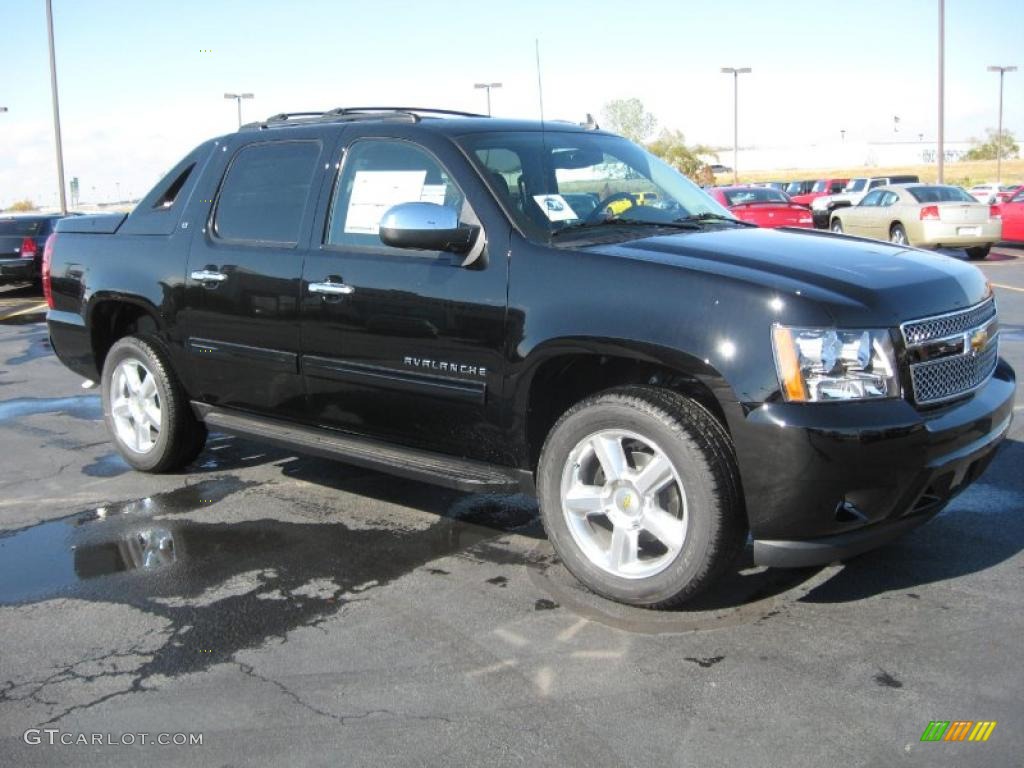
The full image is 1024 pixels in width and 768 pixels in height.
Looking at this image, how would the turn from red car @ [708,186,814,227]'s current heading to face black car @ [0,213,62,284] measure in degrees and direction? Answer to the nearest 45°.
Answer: approximately 90° to its left

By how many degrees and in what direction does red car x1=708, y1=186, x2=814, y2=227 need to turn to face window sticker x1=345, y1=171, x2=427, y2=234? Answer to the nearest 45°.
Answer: approximately 135° to its left

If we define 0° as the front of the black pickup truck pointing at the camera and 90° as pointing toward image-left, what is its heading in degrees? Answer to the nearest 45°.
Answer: approximately 315°

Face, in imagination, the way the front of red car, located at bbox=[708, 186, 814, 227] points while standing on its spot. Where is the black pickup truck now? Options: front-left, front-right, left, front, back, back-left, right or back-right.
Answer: back-left

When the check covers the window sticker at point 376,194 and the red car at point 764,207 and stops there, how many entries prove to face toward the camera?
1

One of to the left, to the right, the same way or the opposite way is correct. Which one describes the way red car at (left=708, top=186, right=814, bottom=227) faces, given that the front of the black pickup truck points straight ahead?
the opposite way

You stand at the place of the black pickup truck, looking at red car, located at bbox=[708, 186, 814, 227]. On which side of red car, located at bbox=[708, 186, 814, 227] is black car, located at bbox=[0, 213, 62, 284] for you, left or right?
left

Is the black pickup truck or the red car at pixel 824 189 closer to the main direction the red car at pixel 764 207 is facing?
the red car

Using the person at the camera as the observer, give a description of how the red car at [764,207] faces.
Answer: facing away from the viewer and to the left of the viewer
